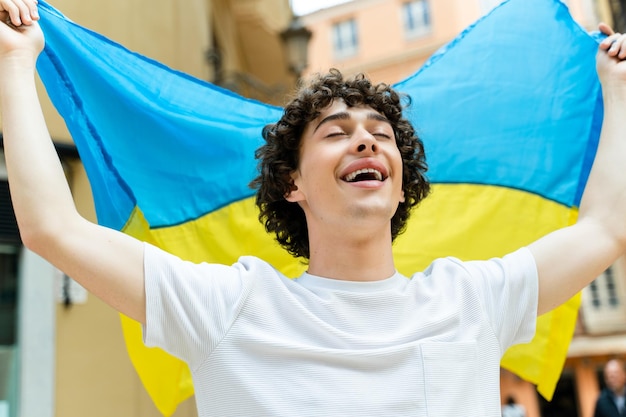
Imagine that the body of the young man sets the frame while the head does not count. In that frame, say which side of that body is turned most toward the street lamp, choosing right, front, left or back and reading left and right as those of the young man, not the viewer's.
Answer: back

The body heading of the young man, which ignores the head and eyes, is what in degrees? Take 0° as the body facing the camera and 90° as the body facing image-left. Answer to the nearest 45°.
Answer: approximately 0°
